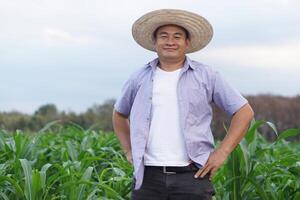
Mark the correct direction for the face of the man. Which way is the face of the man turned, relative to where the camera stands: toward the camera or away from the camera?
toward the camera

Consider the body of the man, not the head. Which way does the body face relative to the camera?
toward the camera
